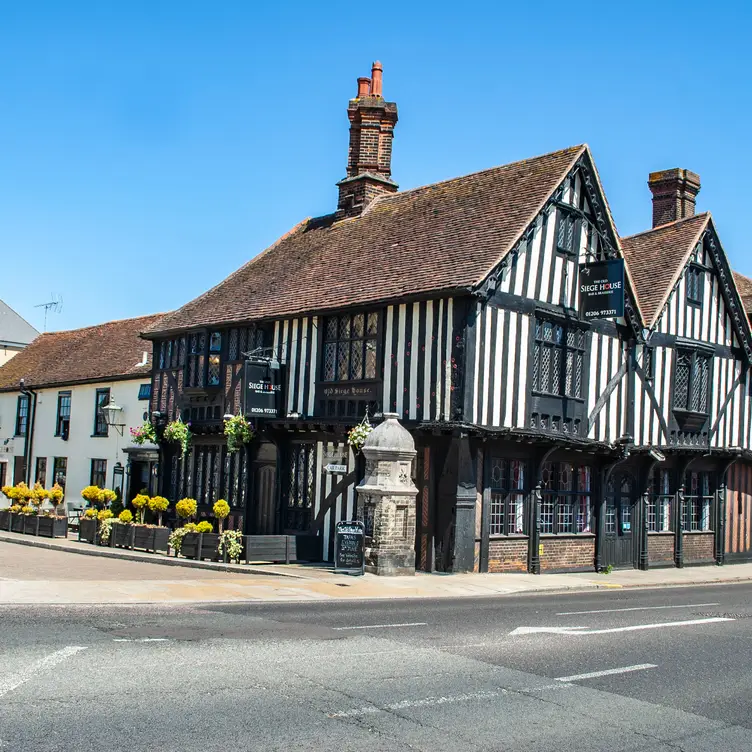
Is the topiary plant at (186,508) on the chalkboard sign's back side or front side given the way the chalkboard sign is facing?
on the back side

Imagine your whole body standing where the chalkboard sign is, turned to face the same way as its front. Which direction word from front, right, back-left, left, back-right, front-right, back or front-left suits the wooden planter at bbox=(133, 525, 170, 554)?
back-right

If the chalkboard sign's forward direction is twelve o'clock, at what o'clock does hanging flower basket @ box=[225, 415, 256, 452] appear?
The hanging flower basket is roughly at 5 o'clock from the chalkboard sign.

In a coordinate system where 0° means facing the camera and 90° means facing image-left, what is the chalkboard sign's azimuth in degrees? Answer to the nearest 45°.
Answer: approximately 0°
